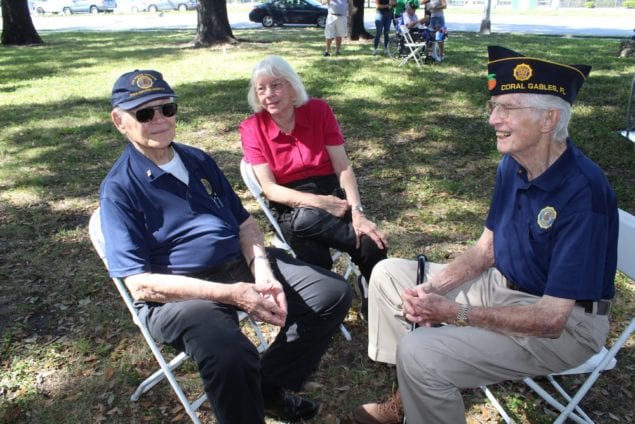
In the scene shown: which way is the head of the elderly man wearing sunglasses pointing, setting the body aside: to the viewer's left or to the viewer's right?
to the viewer's right

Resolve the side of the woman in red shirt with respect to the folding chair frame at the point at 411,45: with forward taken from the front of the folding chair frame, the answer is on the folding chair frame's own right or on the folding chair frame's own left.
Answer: on the folding chair frame's own right

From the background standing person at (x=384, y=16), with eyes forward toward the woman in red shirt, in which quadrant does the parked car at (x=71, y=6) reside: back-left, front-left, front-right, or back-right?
back-right

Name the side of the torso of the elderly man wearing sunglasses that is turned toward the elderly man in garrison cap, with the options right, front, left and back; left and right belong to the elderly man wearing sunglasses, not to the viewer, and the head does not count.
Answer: front

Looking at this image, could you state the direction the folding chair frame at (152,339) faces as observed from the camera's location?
facing the viewer and to the right of the viewer

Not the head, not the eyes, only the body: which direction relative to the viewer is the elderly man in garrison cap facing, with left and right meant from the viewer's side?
facing the viewer and to the left of the viewer

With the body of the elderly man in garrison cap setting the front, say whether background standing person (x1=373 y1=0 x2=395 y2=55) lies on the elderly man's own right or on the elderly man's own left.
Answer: on the elderly man's own right

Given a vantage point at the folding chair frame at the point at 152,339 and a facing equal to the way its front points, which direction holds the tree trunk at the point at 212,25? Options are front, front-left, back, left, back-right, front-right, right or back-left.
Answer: back-left

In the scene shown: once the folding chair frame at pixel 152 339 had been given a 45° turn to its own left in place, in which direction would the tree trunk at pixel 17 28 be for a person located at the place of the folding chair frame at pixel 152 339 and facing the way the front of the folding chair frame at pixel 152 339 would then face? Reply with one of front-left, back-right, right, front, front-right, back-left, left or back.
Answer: left
